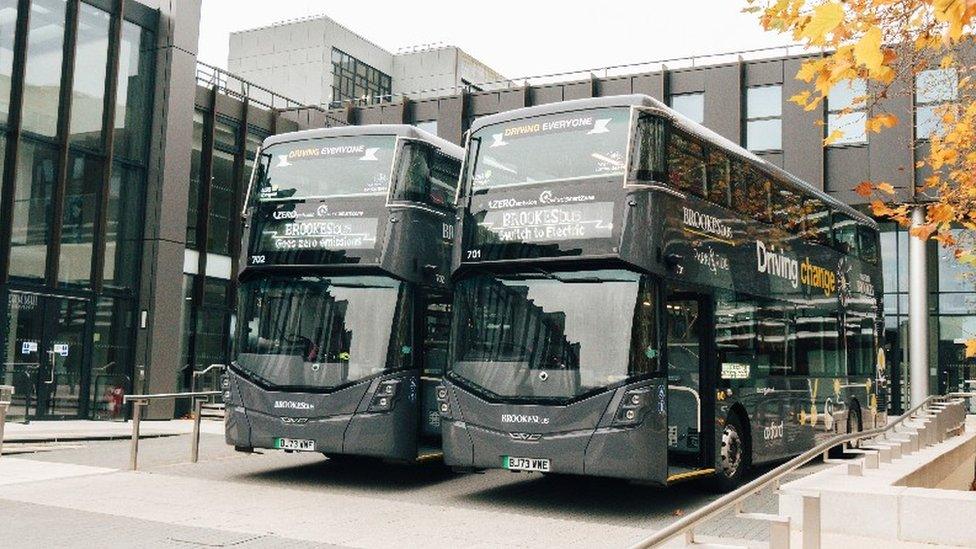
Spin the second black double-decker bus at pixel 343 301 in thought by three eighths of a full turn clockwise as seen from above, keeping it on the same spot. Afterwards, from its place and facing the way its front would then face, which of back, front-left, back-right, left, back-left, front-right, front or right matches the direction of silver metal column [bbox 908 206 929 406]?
front-right

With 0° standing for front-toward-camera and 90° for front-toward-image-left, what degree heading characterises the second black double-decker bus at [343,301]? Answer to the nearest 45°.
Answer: approximately 45°

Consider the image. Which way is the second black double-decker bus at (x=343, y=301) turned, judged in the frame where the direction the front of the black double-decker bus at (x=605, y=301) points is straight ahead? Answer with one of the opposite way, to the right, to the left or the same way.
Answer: the same way

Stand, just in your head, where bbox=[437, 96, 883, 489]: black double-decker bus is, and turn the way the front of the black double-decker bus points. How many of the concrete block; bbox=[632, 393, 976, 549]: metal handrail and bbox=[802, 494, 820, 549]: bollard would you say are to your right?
0

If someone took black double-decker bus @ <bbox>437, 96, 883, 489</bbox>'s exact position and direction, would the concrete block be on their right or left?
on their left

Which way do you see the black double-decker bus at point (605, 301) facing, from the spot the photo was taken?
facing the viewer and to the left of the viewer

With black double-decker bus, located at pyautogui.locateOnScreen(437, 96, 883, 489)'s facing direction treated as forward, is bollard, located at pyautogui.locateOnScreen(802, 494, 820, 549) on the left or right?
on its left

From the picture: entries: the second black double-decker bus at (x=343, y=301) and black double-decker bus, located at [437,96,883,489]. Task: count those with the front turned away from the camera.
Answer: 0

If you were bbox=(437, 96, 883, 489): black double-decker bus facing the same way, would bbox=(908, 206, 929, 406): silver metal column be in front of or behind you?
behind

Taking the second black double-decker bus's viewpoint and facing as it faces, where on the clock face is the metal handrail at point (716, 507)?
The metal handrail is roughly at 10 o'clock from the second black double-decker bus.

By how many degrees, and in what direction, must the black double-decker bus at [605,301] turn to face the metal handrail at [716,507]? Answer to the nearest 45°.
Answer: approximately 45° to its left

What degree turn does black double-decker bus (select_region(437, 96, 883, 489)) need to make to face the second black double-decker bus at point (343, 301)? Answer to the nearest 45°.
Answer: approximately 45° to its right
